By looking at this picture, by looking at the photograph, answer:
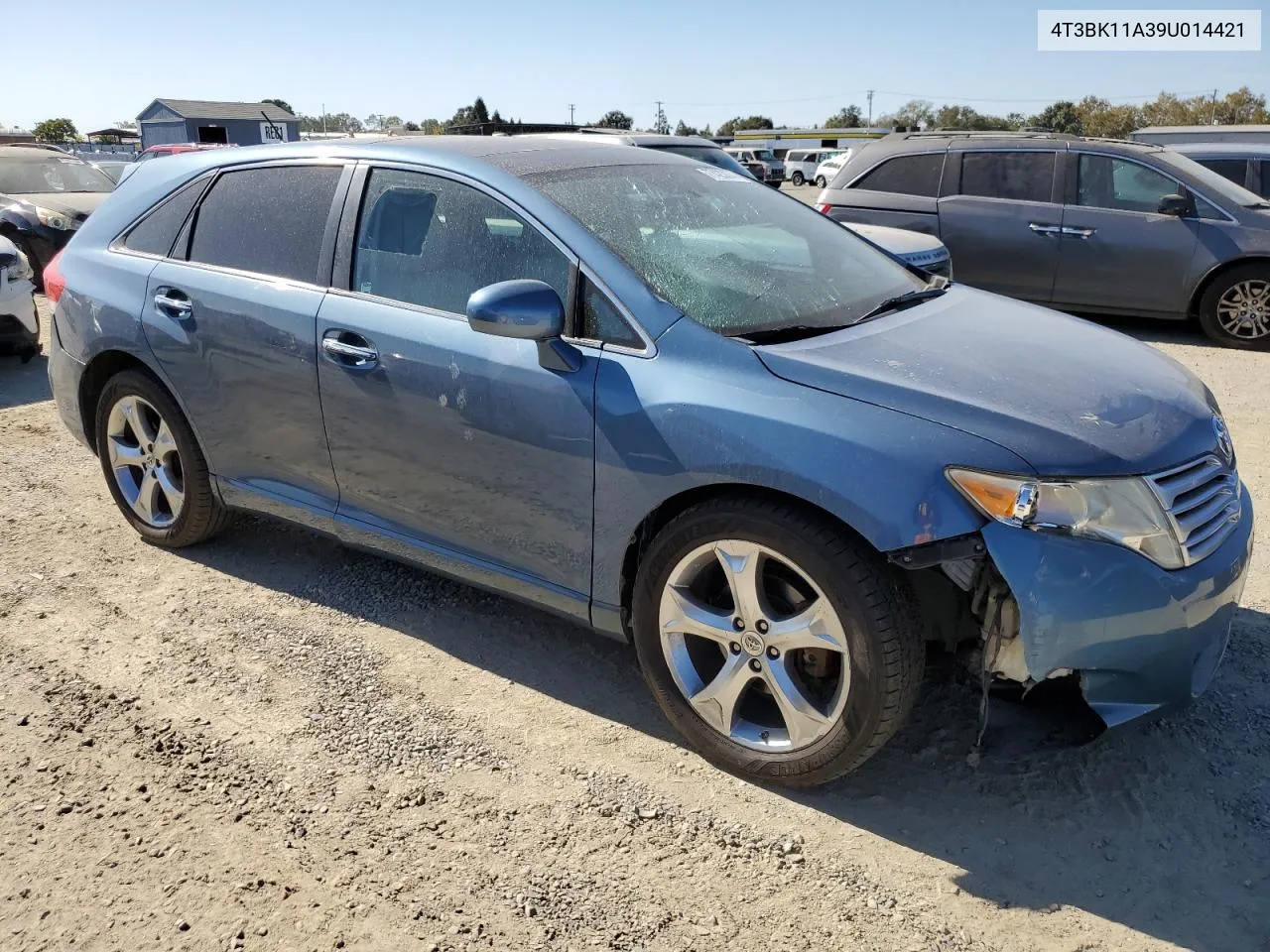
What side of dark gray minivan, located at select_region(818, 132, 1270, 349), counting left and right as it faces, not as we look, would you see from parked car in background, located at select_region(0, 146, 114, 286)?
back

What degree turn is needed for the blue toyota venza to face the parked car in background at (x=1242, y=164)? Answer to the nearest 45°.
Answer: approximately 90° to its left

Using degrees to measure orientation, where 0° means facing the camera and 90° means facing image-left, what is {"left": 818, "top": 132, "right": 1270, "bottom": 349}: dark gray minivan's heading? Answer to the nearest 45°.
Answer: approximately 270°

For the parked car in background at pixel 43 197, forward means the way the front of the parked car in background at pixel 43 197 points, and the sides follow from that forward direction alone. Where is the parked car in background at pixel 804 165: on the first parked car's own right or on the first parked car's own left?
on the first parked car's own left

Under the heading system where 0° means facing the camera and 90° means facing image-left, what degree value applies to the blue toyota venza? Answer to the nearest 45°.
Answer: approximately 315°

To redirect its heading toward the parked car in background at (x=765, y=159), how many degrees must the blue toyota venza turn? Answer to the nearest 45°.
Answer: approximately 135° to its left

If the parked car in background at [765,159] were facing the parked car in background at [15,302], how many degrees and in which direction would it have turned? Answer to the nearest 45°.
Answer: approximately 45° to its right

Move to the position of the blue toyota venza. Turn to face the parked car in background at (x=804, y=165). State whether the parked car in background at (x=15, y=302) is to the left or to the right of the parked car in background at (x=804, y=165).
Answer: left

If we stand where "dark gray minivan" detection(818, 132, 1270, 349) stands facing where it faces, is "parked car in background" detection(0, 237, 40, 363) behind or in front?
behind

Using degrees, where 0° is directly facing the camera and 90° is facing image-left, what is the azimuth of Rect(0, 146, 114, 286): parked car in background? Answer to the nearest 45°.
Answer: approximately 315°

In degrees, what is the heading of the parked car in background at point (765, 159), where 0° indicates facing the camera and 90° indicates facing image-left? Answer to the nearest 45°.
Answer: approximately 315°

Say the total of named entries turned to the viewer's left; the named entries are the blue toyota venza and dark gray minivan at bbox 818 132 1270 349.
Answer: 0

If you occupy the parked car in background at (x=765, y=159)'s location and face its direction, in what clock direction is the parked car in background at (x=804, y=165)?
the parked car in background at (x=804, y=165) is roughly at 8 o'clock from the parked car in background at (x=765, y=159).

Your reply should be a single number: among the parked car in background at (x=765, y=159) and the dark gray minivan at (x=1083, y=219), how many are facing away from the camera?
0

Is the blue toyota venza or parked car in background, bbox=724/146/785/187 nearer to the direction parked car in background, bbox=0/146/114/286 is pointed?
the blue toyota venza
